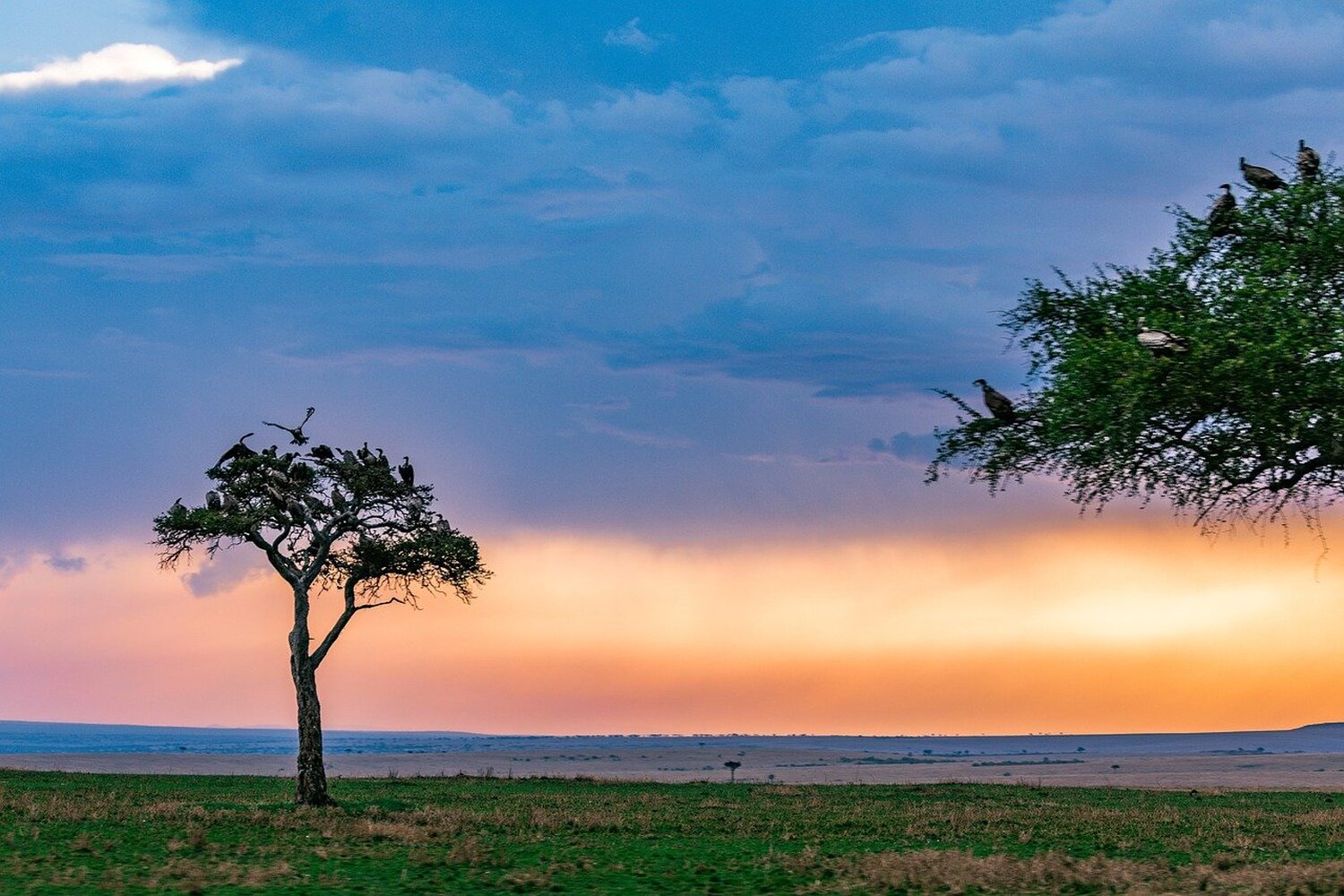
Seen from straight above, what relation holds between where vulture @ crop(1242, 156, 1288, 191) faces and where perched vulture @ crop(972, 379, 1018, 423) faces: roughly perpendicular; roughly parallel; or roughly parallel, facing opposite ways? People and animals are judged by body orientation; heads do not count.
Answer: roughly parallel

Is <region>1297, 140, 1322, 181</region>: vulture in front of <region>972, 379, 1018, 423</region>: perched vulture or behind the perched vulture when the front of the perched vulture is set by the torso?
behind

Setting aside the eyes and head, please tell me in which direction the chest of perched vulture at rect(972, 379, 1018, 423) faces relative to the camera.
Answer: to the viewer's left

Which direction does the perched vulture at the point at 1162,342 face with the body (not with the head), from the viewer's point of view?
to the viewer's left

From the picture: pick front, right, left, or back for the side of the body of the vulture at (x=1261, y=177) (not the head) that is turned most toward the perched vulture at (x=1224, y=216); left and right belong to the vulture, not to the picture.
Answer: front

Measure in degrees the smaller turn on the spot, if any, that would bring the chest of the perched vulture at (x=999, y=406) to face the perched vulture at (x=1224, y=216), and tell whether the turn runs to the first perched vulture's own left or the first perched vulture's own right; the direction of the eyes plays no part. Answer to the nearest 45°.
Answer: approximately 180°

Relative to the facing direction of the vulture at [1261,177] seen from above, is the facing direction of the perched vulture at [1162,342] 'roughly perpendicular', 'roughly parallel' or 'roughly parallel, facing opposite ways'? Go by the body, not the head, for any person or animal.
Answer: roughly parallel

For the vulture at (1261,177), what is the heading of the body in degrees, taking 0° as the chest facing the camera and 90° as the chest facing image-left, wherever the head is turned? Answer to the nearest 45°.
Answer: approximately 90°

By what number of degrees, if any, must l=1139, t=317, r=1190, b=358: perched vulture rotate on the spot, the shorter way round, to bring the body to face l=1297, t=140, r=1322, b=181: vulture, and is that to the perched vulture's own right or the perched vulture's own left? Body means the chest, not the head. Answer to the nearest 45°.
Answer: approximately 135° to the perched vulture's own right
